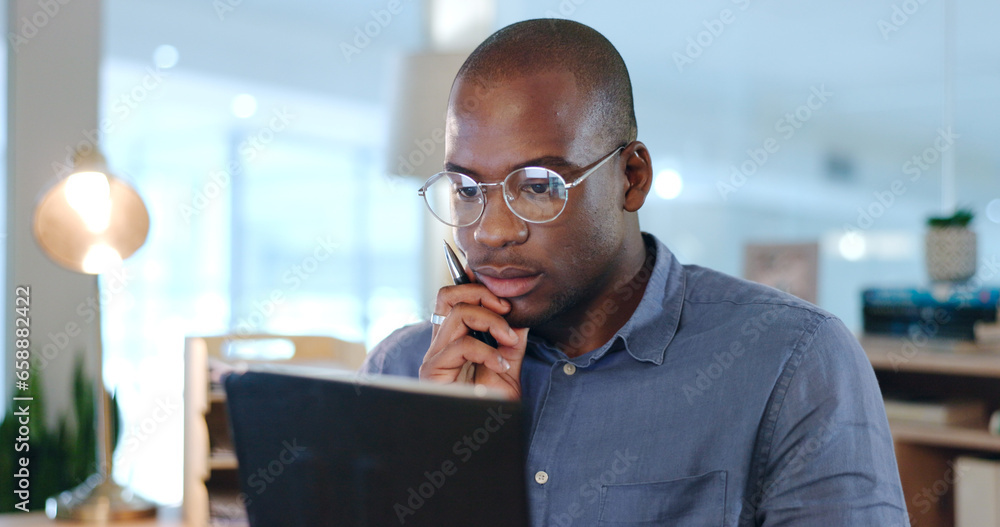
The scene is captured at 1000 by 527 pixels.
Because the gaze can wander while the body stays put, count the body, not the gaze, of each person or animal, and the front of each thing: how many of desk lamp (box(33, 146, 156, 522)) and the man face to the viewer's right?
0

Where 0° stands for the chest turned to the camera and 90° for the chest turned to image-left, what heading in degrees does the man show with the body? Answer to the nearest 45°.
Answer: approximately 45°

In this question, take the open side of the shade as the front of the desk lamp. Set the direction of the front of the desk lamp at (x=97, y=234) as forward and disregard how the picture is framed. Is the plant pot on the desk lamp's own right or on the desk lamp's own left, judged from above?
on the desk lamp's own left

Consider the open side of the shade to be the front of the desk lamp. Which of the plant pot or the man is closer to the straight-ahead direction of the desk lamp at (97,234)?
the man

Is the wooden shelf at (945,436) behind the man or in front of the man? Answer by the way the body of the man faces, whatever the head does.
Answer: behind

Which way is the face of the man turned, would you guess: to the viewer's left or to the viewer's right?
to the viewer's left

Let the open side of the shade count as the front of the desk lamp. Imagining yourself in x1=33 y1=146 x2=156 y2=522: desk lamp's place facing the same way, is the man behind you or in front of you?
in front

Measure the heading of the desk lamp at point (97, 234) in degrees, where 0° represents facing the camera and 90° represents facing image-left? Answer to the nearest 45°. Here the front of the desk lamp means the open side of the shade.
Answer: approximately 0°

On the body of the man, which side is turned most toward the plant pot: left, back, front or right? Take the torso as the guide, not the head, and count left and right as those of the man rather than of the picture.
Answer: back

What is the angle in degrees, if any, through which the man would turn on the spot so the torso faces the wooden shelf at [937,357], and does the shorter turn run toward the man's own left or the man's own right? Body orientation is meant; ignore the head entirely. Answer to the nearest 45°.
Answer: approximately 180°

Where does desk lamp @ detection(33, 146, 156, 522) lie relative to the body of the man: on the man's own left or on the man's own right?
on the man's own right
